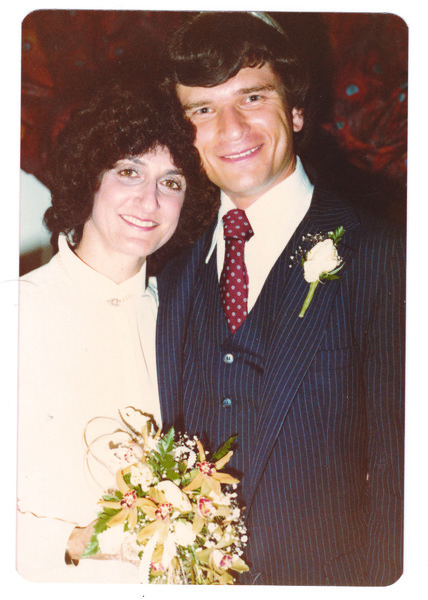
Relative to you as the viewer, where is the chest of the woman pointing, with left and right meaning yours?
facing the viewer and to the right of the viewer

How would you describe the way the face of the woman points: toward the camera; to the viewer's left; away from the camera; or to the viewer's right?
toward the camera

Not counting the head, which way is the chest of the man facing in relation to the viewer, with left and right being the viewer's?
facing the viewer and to the left of the viewer

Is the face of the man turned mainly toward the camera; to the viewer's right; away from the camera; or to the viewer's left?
toward the camera

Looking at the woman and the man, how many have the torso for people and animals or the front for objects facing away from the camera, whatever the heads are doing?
0
